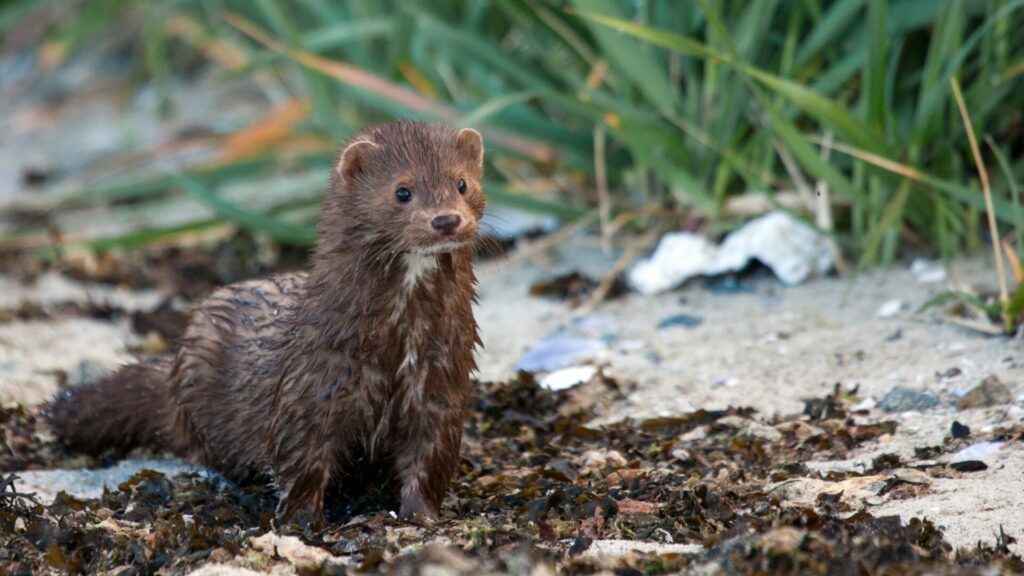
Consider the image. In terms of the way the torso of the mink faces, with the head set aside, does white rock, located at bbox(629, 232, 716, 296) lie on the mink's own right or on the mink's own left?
on the mink's own left

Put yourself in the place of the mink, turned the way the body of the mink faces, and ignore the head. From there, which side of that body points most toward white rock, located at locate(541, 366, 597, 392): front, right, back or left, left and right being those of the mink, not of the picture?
left

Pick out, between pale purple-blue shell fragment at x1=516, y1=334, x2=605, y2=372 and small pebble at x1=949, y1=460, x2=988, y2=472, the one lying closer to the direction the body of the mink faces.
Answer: the small pebble

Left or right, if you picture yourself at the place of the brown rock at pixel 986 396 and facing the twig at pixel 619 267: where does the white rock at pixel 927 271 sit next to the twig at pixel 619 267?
right

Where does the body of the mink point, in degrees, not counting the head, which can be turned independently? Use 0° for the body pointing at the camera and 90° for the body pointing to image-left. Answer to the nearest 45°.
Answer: approximately 315°

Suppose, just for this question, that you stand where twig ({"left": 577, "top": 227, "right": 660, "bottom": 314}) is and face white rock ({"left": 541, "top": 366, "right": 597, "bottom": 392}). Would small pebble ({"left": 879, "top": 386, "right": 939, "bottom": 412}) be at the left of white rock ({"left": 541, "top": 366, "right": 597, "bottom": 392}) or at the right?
left

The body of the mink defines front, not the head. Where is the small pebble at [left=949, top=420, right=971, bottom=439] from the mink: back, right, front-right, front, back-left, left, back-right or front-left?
front-left

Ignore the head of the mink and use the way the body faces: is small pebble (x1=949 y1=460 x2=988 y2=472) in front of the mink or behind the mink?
in front

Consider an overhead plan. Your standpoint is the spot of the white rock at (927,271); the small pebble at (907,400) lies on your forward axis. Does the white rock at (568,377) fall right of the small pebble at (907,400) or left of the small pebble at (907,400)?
right

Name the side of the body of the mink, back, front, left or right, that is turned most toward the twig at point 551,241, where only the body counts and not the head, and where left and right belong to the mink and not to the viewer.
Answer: left

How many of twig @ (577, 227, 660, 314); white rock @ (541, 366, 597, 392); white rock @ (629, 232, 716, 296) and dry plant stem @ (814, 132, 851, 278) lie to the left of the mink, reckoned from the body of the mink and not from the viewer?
4

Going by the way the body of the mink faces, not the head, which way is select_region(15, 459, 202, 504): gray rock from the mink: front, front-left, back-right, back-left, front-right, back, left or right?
back
